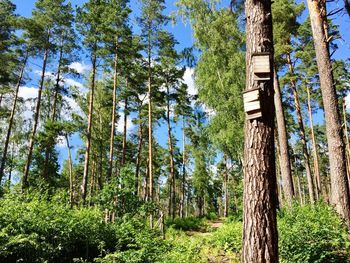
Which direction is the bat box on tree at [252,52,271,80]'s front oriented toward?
toward the camera

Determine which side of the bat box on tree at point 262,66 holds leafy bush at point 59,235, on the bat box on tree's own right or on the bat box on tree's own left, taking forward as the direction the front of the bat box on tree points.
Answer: on the bat box on tree's own right

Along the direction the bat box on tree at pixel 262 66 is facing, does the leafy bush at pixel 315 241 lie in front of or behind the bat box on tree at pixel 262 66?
behind

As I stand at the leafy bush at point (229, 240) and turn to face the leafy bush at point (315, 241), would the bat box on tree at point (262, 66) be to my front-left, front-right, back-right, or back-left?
front-right

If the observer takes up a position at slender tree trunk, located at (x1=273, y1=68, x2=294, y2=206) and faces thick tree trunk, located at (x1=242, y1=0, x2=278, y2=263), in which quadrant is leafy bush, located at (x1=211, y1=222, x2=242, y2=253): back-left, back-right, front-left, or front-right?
front-right

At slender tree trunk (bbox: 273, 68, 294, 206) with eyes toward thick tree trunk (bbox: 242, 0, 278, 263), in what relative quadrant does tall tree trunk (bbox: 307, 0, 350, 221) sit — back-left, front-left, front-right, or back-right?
front-left

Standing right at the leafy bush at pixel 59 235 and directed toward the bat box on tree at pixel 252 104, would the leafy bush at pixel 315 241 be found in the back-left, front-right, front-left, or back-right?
front-left

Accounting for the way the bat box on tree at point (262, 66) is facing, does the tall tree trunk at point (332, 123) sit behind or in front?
behind

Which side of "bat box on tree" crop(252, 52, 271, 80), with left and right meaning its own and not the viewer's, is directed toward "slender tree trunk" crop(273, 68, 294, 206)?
back

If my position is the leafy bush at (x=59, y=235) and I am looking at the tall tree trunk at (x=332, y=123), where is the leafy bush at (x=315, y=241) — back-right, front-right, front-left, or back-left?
front-right
